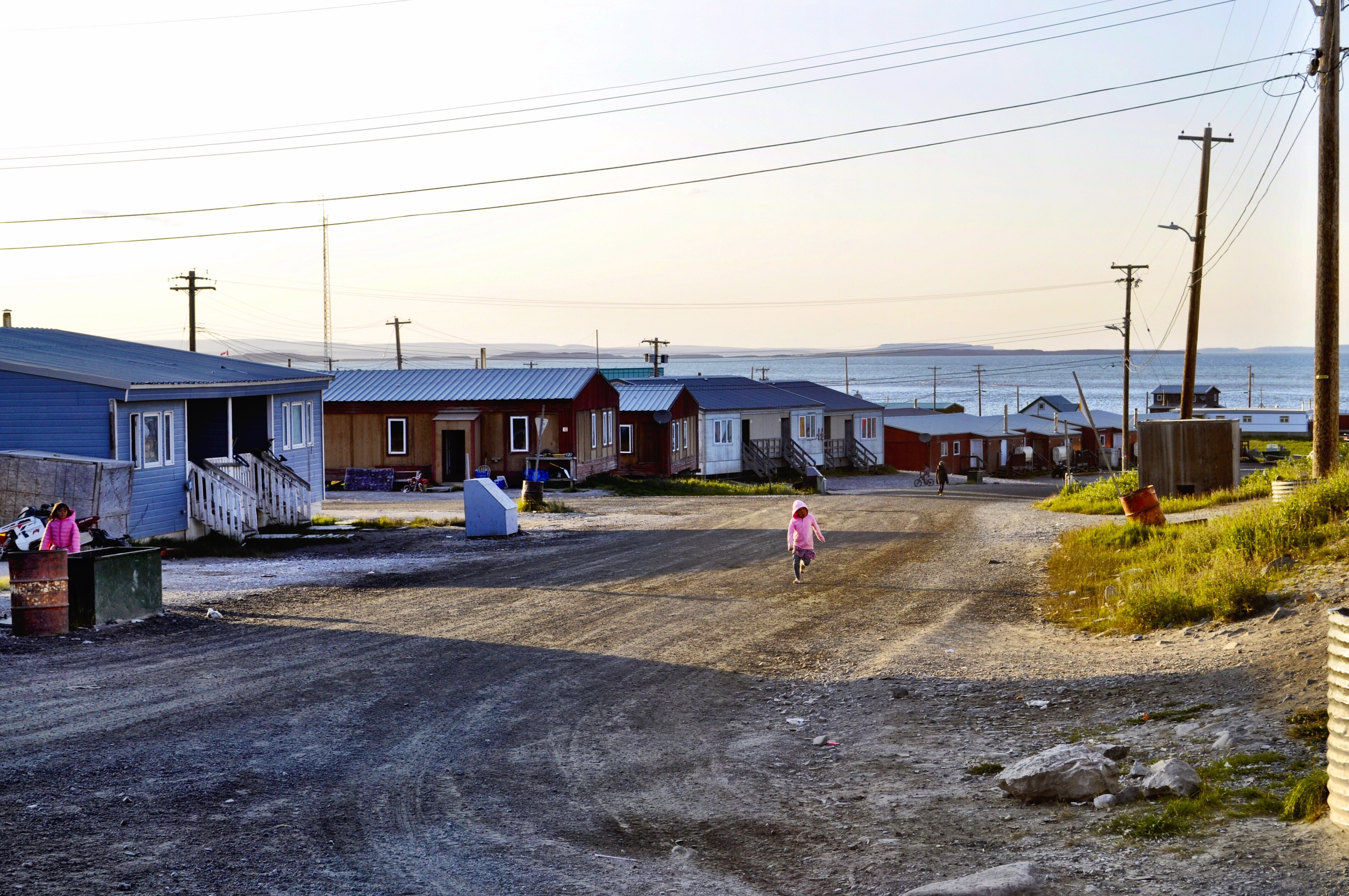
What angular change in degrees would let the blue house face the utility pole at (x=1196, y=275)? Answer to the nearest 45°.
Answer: approximately 45° to its left

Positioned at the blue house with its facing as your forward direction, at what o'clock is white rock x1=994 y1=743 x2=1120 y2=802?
The white rock is roughly at 1 o'clock from the blue house.

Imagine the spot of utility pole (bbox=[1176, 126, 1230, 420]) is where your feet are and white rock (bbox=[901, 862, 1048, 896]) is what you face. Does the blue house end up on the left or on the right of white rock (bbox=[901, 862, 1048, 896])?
right

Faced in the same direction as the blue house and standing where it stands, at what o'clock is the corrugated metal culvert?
The corrugated metal culvert is roughly at 1 o'clock from the blue house.

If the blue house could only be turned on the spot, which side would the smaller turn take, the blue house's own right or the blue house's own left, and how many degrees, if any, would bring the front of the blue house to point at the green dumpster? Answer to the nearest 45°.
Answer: approximately 45° to the blue house's own right

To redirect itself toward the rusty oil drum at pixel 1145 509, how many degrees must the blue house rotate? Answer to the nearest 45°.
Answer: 0° — it already faces it

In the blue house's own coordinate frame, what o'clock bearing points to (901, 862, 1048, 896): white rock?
The white rock is roughly at 1 o'clock from the blue house.

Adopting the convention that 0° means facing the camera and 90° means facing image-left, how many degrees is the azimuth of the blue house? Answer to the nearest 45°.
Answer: approximately 315°
